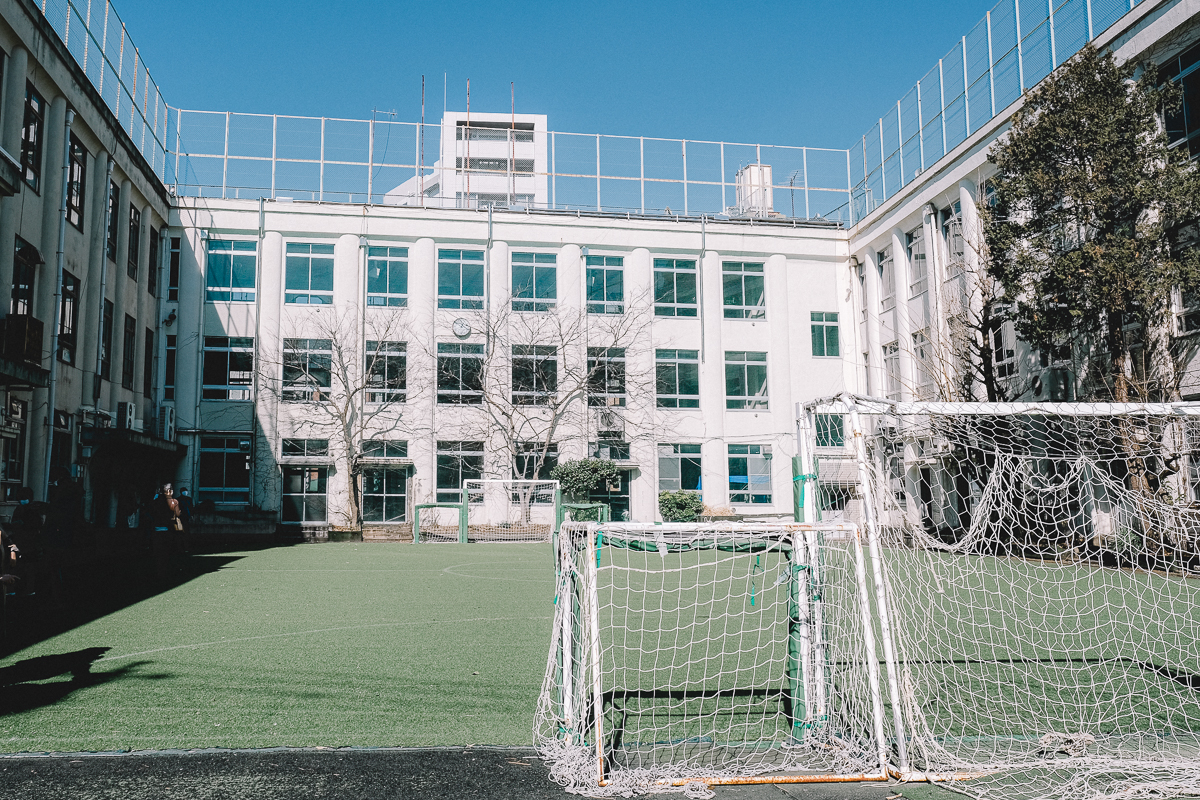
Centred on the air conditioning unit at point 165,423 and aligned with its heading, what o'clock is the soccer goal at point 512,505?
The soccer goal is roughly at 11 o'clock from the air conditioning unit.

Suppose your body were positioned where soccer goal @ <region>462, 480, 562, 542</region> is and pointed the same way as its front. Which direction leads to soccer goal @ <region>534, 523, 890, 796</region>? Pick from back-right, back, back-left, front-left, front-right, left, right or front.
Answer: front

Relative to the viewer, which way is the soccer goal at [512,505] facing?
toward the camera

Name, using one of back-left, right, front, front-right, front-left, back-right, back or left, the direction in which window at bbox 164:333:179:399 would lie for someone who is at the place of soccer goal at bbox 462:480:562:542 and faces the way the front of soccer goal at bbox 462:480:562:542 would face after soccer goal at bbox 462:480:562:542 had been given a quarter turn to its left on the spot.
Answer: back

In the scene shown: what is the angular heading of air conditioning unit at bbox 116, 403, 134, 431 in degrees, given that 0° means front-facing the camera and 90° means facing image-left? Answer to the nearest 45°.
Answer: approximately 315°

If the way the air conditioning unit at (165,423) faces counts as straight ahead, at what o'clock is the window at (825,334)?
The window is roughly at 11 o'clock from the air conditioning unit.

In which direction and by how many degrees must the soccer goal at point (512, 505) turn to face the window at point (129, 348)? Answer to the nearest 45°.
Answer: approximately 90° to its right

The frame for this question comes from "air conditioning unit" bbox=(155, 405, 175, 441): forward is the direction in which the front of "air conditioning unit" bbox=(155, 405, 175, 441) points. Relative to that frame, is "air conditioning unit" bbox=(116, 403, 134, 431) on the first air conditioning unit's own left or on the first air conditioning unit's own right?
on the first air conditioning unit's own right

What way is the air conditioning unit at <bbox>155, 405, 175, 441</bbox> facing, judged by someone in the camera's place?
facing the viewer and to the right of the viewer

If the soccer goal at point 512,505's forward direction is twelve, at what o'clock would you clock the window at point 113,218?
The window is roughly at 2 o'clock from the soccer goal.

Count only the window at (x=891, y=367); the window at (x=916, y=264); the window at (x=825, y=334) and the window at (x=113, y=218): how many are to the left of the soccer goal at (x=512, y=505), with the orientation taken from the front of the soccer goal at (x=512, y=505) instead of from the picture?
3
